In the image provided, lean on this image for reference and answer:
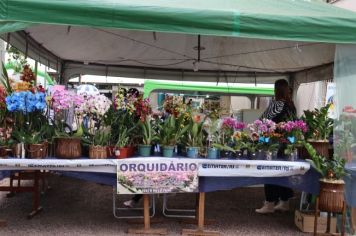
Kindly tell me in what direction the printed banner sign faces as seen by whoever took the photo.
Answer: facing the viewer

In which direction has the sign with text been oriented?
toward the camera

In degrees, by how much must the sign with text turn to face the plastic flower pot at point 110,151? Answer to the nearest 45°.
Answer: approximately 90° to its right

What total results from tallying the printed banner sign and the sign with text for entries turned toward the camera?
2

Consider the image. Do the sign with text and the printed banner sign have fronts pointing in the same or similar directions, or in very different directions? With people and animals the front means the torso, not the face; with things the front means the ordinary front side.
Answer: same or similar directions

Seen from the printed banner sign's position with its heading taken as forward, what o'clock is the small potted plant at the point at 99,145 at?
The small potted plant is roughly at 3 o'clock from the printed banner sign.

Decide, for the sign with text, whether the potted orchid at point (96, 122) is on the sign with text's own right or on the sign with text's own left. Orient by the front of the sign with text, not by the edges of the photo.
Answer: on the sign with text's own right

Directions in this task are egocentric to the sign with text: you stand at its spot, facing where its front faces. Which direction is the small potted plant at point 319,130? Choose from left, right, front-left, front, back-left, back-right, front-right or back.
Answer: back-left
